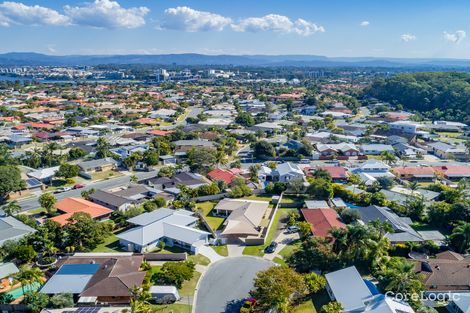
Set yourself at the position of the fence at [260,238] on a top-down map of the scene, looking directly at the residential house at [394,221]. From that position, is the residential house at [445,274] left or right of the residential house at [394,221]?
right

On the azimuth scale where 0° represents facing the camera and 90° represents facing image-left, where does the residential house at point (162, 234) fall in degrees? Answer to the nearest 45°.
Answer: approximately 315°

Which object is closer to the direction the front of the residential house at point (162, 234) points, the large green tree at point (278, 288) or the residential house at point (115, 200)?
the large green tree

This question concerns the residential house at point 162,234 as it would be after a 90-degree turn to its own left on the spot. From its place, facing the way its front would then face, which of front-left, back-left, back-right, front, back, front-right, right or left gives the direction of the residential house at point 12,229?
back-left

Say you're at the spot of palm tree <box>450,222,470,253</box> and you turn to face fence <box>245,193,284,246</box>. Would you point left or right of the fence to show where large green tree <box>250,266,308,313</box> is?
left

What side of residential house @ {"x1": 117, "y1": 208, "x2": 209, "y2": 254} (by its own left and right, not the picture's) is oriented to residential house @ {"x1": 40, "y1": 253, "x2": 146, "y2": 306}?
right

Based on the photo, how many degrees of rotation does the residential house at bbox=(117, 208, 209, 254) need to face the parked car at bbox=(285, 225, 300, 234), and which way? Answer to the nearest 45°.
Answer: approximately 45° to its left
